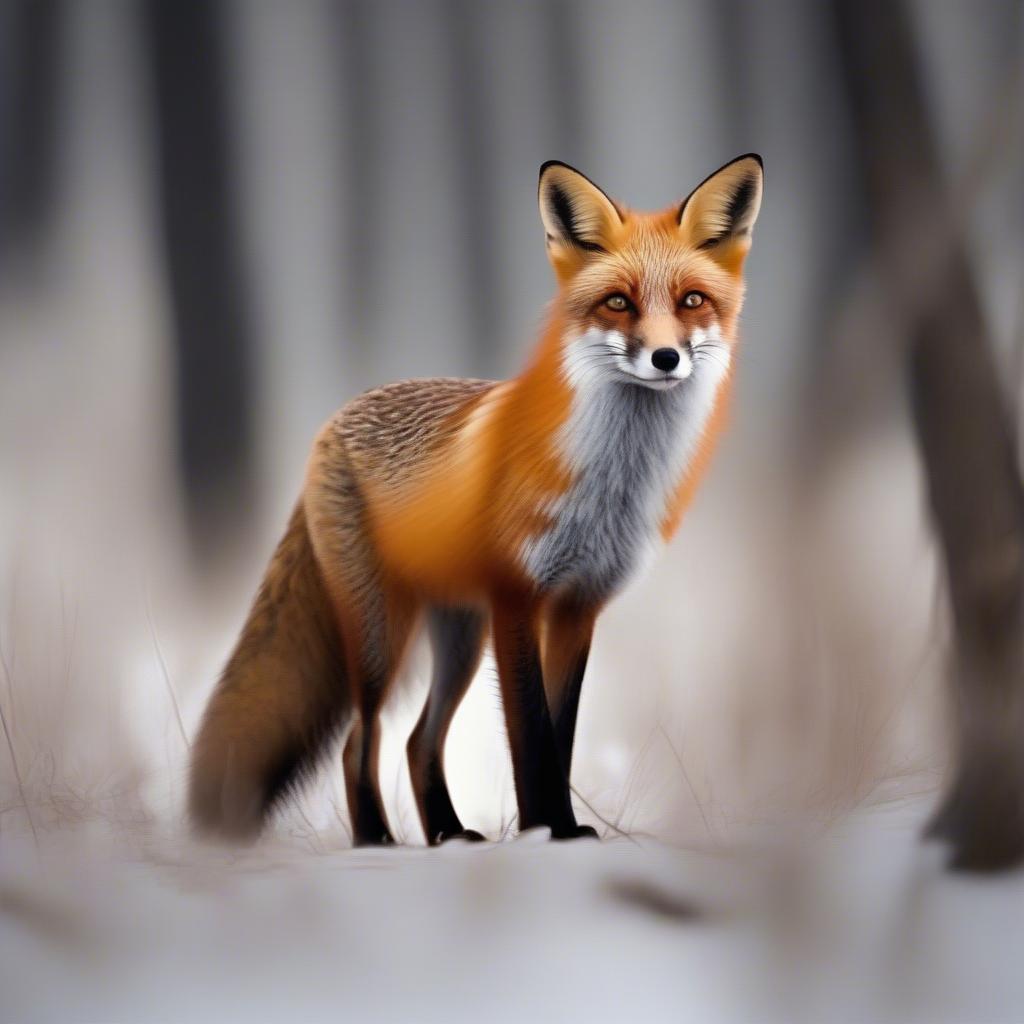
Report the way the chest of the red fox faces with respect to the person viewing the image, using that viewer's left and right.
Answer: facing the viewer and to the right of the viewer

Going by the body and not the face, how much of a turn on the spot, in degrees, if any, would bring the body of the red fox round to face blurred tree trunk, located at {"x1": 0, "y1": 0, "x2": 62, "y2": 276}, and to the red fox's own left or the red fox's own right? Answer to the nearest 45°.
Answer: approximately 180°
